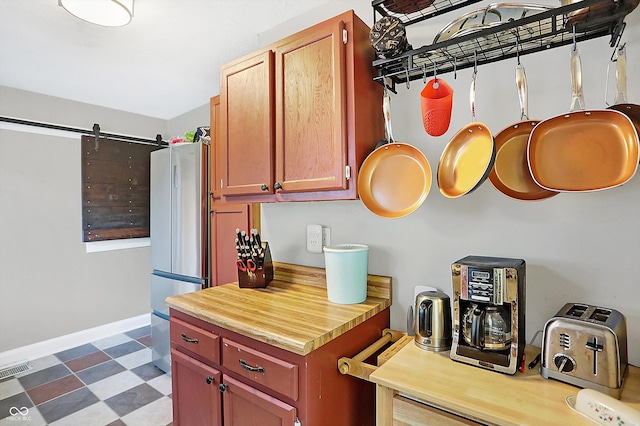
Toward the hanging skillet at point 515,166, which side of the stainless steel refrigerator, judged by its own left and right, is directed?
left

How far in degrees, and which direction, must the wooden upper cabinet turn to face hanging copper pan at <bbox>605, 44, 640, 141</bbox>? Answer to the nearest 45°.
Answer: approximately 90° to its left

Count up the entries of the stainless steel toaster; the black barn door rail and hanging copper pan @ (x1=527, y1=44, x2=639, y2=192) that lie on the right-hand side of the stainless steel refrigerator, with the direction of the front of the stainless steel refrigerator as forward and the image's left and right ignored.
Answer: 1

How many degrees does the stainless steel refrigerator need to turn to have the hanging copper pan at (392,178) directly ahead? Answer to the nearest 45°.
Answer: approximately 90° to its left

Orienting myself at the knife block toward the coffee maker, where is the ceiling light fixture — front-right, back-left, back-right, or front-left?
back-right

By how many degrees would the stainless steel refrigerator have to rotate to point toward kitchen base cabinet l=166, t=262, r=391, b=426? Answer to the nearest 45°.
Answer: approximately 45° to its left

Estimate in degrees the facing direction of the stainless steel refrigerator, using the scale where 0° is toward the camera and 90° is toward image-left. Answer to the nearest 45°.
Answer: approximately 45°

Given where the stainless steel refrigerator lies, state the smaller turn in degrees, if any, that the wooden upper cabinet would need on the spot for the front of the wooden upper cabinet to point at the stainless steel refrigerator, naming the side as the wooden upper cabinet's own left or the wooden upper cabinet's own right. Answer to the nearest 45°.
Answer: approximately 90° to the wooden upper cabinet's own right

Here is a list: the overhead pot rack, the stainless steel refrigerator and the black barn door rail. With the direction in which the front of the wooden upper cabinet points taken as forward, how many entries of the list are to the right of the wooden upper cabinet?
2

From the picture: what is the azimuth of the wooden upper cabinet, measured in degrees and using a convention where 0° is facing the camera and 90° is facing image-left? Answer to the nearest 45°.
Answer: approximately 45°

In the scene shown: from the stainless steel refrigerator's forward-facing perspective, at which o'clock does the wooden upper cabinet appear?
The wooden upper cabinet is roughly at 10 o'clock from the stainless steel refrigerator.

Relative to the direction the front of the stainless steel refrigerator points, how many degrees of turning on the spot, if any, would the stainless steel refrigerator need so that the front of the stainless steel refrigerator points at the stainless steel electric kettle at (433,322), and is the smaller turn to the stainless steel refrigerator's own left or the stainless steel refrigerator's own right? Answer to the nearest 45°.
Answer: approximately 90° to the stainless steel refrigerator's own left

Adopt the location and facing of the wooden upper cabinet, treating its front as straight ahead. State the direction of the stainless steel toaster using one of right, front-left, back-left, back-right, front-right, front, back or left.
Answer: left

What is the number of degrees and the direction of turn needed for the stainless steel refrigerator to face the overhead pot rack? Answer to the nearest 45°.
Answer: approximately 90° to its left
